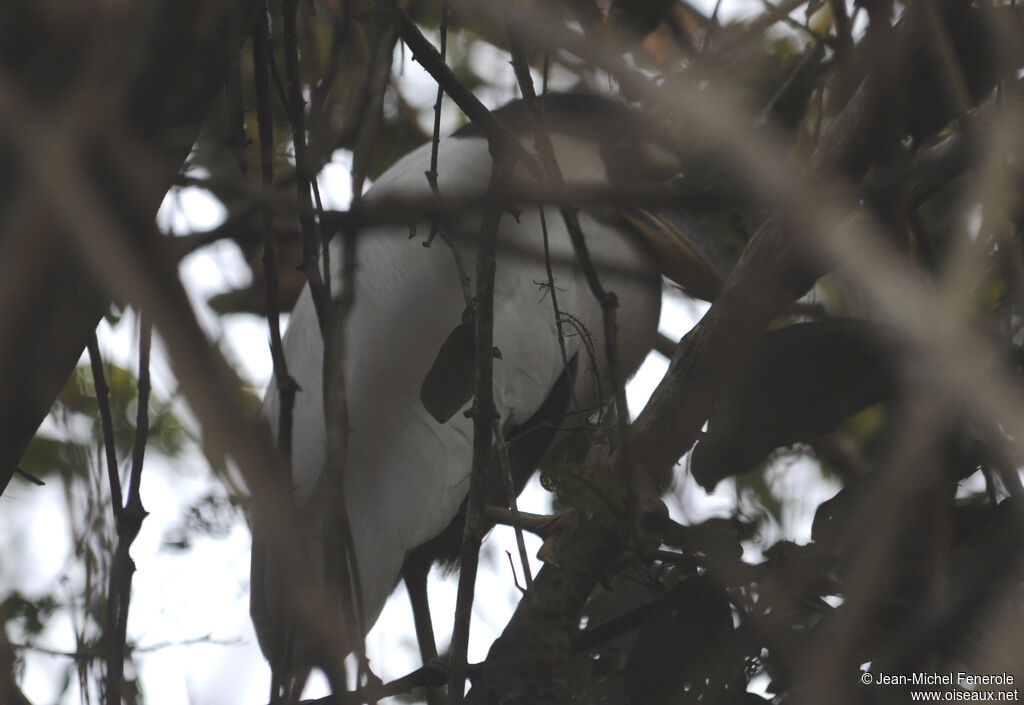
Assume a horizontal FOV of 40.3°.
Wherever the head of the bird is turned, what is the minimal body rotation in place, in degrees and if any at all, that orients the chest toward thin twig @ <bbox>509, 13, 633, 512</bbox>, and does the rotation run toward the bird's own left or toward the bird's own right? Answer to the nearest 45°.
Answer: approximately 90° to the bird's own right

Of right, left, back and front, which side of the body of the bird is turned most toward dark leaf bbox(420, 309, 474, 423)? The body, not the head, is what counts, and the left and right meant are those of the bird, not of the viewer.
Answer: right

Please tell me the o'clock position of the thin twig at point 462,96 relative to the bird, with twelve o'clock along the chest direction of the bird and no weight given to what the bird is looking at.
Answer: The thin twig is roughly at 3 o'clock from the bird.

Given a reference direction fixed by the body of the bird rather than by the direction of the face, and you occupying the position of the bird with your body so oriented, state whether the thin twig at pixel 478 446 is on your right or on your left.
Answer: on your right

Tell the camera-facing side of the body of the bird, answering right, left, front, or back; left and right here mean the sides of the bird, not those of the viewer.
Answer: right

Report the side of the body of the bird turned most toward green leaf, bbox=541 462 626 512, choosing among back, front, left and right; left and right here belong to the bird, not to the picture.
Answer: front

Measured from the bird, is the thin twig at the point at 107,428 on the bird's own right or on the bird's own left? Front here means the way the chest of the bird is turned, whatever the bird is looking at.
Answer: on the bird's own right

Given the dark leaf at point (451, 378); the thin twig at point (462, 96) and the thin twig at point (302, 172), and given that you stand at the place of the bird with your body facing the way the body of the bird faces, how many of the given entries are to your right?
3

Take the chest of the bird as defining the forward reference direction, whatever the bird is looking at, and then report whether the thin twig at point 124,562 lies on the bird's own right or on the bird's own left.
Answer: on the bird's own right
